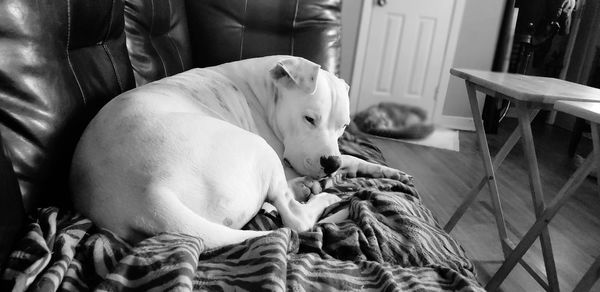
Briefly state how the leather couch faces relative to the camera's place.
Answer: facing the viewer and to the right of the viewer

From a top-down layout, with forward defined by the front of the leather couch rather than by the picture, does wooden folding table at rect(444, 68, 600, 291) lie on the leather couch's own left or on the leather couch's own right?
on the leather couch's own left

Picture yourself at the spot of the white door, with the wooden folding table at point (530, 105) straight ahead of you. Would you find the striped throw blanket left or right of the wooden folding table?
right

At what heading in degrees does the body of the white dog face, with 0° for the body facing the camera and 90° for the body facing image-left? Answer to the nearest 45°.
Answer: approximately 270°

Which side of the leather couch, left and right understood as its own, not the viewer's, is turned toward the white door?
left
